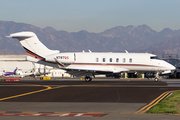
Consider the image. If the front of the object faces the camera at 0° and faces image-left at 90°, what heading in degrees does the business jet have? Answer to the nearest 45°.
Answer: approximately 270°
